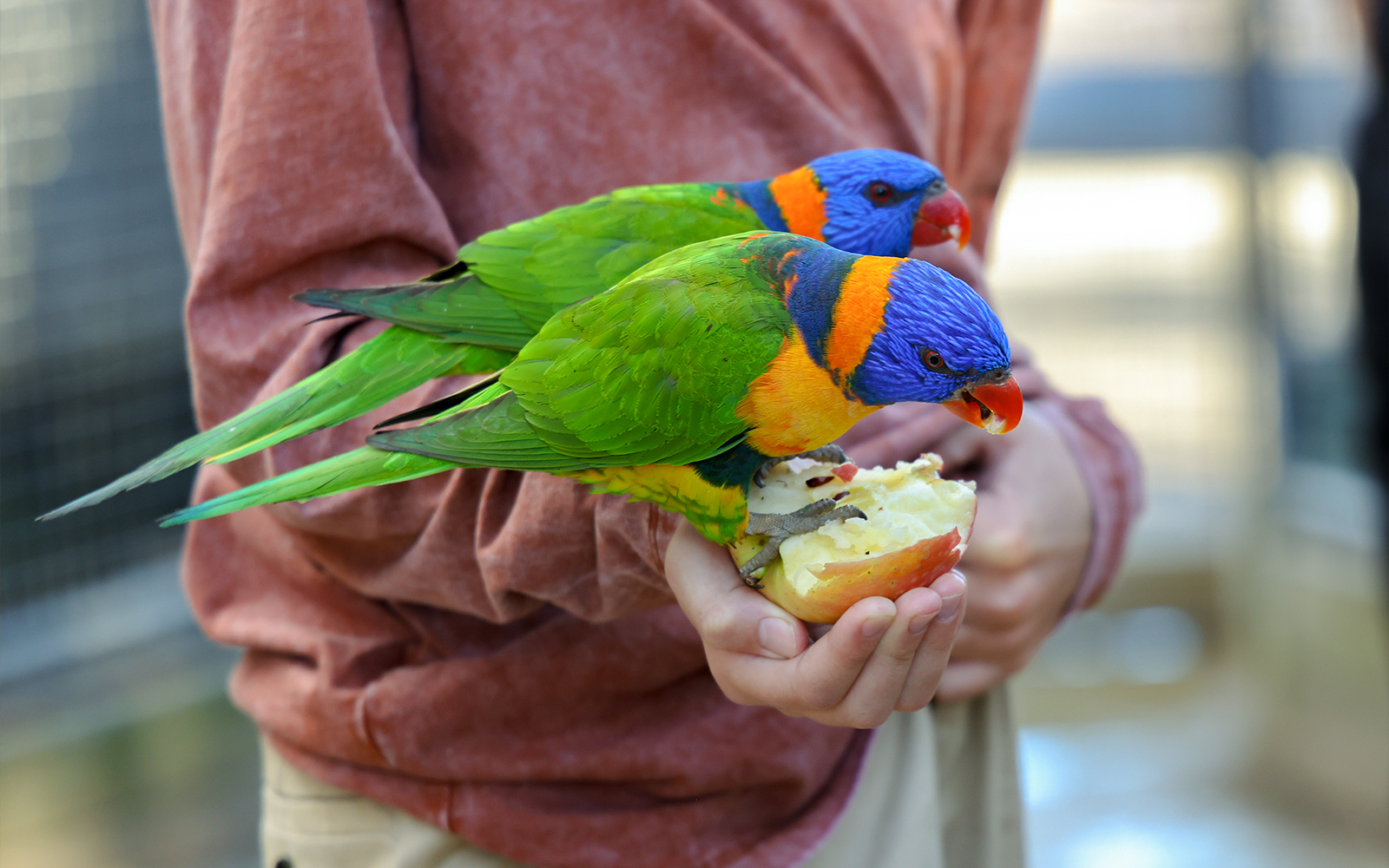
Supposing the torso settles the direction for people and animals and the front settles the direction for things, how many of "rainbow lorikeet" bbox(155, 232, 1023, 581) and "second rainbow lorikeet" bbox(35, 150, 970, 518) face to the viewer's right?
2

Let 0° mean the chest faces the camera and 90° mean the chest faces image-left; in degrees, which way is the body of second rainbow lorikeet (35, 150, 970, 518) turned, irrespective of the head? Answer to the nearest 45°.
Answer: approximately 270°

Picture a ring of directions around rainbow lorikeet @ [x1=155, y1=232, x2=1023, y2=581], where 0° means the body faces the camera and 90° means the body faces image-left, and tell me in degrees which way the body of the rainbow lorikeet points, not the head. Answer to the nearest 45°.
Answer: approximately 270°
